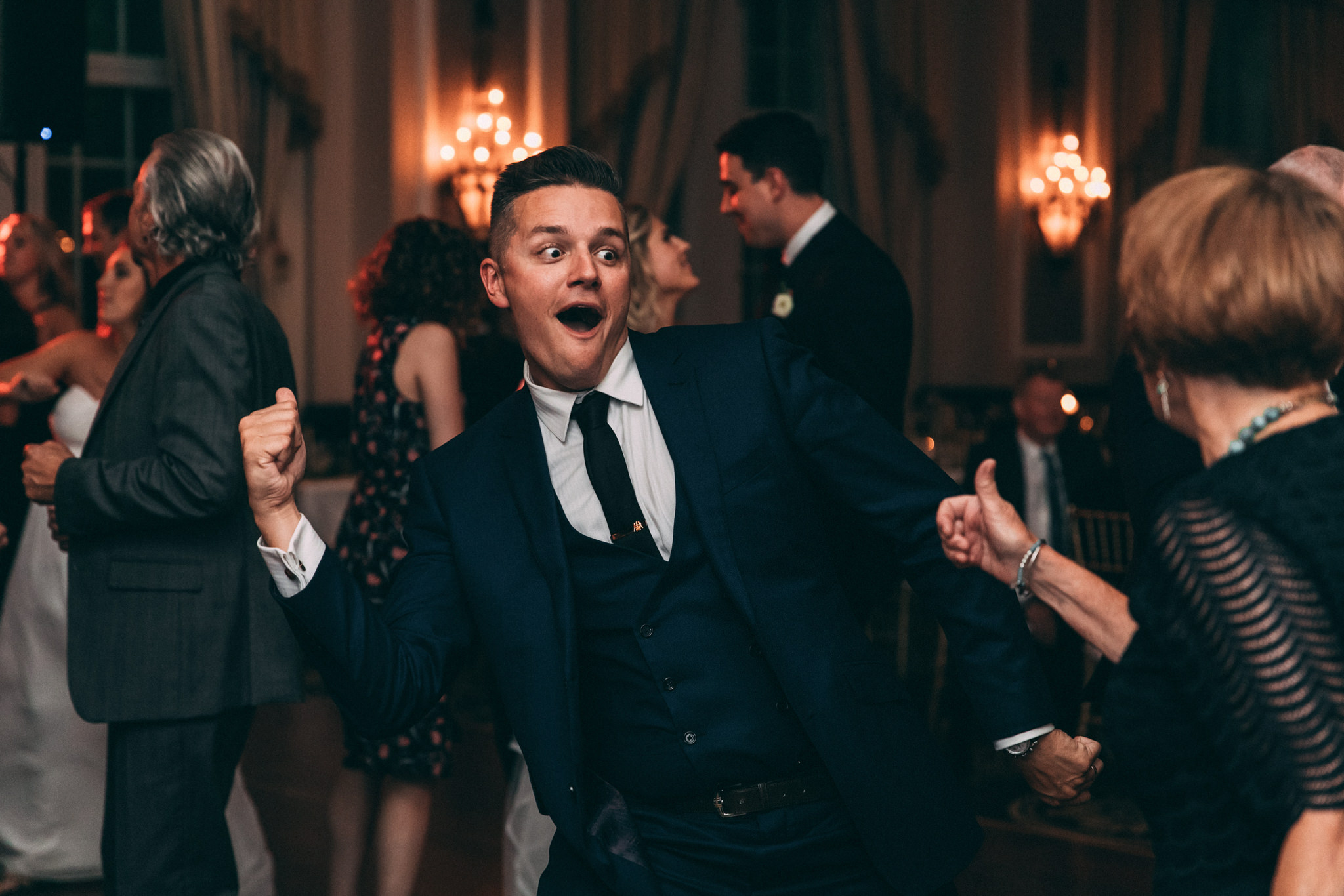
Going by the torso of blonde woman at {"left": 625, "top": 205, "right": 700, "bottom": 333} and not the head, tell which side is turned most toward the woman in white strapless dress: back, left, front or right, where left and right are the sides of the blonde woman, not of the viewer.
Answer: back

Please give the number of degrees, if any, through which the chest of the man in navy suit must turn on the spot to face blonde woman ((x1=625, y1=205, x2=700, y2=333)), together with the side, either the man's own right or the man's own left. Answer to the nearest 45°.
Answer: approximately 180°

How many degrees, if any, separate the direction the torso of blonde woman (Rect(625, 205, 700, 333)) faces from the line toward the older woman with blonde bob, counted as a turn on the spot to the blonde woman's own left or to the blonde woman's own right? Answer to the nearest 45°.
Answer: approximately 90° to the blonde woman's own right

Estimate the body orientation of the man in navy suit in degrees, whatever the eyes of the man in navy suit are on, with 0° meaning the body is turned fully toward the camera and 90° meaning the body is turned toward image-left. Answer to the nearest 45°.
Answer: approximately 0°

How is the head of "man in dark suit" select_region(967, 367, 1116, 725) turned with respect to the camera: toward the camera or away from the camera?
toward the camera

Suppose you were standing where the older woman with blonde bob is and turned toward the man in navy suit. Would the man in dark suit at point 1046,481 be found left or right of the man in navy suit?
right

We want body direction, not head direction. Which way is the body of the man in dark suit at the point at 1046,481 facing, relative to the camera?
toward the camera

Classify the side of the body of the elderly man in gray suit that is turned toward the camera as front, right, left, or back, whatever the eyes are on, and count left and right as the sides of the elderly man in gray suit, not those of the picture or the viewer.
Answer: left

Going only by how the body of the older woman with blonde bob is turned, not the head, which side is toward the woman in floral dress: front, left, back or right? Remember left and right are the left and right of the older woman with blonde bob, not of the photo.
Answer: front

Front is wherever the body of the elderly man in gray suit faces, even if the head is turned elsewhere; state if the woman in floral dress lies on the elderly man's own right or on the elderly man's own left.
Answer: on the elderly man's own right

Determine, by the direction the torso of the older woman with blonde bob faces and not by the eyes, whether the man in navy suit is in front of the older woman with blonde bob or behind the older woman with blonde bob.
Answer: in front

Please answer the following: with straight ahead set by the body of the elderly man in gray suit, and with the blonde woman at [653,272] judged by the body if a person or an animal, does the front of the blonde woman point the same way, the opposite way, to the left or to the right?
the opposite way

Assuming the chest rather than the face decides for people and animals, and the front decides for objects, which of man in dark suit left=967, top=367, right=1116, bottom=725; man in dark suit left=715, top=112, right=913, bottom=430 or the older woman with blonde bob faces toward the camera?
man in dark suit left=967, top=367, right=1116, bottom=725

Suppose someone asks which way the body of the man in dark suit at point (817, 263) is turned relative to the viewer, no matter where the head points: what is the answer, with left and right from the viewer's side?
facing to the left of the viewer

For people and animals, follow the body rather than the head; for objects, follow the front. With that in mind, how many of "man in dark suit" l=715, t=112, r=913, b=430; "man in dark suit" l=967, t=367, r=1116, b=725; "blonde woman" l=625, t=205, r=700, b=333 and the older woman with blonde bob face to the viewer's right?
1

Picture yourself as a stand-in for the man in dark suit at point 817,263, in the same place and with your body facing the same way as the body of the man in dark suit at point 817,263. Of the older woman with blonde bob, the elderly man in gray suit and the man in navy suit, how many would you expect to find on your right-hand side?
0

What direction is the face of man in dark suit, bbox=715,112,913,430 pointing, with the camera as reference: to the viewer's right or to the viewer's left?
to the viewer's left

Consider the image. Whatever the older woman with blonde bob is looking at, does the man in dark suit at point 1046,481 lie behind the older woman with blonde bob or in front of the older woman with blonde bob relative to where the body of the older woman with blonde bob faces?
in front
